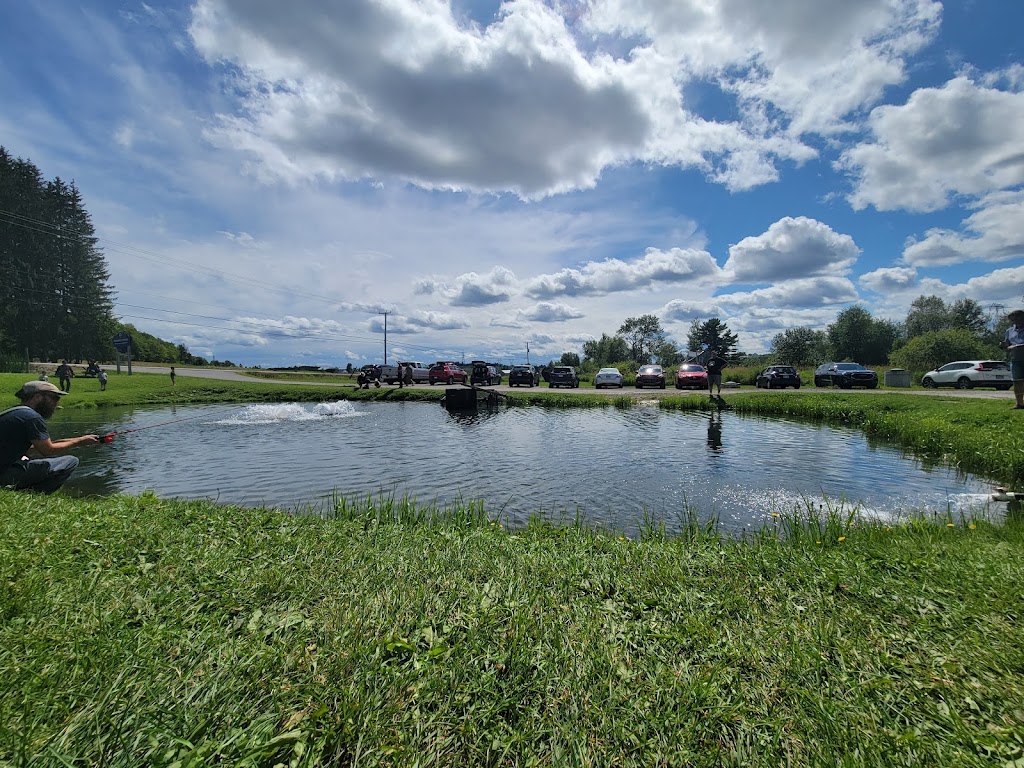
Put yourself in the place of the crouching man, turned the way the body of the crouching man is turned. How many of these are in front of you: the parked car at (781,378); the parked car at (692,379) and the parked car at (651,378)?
3

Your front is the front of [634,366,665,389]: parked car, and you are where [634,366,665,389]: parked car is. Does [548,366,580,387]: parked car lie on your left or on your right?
on your right

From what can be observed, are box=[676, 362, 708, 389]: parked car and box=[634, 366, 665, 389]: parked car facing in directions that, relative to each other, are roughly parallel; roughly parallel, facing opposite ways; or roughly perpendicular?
roughly parallel

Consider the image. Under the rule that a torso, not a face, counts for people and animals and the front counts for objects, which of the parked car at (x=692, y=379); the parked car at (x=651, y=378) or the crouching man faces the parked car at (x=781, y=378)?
the crouching man

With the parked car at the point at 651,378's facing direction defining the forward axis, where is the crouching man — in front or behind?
in front

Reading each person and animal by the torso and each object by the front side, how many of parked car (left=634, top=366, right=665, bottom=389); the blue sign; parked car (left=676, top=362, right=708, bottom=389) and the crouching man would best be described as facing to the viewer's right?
1

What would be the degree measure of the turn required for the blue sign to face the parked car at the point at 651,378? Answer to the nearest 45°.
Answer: approximately 45° to its left

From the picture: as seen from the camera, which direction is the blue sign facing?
toward the camera

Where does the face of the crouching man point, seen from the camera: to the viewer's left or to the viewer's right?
to the viewer's right

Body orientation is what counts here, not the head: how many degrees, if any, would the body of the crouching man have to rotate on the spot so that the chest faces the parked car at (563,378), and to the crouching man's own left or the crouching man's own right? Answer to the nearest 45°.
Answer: approximately 45° to the crouching man's own left

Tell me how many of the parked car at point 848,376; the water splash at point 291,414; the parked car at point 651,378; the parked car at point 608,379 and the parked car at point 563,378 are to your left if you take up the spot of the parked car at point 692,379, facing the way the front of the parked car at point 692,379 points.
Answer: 1

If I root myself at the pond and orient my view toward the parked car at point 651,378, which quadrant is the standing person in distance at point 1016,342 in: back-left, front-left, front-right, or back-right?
front-right

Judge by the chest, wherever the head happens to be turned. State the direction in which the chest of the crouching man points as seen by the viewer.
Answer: to the viewer's right

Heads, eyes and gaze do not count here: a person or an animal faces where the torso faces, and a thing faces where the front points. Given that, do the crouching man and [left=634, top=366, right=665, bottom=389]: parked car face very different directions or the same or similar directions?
very different directions

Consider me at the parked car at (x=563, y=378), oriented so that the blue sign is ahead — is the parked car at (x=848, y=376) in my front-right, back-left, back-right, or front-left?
back-left

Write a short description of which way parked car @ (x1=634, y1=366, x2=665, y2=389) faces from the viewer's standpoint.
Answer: facing the viewer
